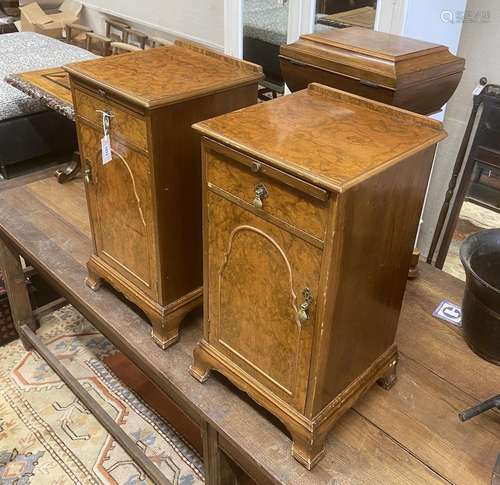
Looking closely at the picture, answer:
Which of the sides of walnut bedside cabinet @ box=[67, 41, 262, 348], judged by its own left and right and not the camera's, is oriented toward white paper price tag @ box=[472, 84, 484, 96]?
back

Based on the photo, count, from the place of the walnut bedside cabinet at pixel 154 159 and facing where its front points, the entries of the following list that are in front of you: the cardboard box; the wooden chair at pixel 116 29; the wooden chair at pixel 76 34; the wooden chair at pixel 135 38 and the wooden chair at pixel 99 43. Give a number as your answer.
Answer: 0

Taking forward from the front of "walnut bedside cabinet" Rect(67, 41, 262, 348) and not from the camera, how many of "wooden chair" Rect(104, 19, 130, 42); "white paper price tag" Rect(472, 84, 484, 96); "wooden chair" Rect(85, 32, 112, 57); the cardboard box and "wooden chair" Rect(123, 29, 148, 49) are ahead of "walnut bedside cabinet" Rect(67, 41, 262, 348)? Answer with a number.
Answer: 0

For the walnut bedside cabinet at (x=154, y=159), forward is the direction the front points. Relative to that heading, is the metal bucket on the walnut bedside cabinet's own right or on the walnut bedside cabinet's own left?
on the walnut bedside cabinet's own left

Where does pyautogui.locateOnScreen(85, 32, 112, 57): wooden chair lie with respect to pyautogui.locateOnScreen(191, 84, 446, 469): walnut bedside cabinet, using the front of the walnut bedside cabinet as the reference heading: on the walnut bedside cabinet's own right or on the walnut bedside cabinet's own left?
on the walnut bedside cabinet's own right

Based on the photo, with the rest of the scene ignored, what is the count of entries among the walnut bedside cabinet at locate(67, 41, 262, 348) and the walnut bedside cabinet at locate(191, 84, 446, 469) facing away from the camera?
0

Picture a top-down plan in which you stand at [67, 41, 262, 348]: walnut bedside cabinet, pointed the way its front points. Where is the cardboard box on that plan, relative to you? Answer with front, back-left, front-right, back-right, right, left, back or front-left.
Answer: back-right

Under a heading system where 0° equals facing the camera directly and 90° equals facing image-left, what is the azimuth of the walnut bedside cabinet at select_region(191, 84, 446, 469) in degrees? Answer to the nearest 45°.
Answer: approximately 45°

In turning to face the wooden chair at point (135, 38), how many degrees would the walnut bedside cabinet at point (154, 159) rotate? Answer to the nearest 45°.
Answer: approximately 135° to its right

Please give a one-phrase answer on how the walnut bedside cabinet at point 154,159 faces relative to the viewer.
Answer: facing the viewer and to the left of the viewer

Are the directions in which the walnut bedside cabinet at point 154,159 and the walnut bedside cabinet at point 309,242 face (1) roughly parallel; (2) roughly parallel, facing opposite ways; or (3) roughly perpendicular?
roughly parallel

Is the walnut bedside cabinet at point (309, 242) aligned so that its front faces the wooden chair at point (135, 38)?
no
